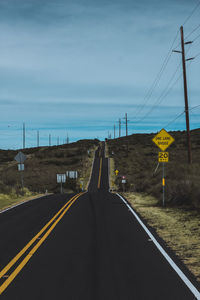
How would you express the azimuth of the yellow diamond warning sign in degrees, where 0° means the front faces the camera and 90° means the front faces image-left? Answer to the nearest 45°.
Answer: approximately 0°
